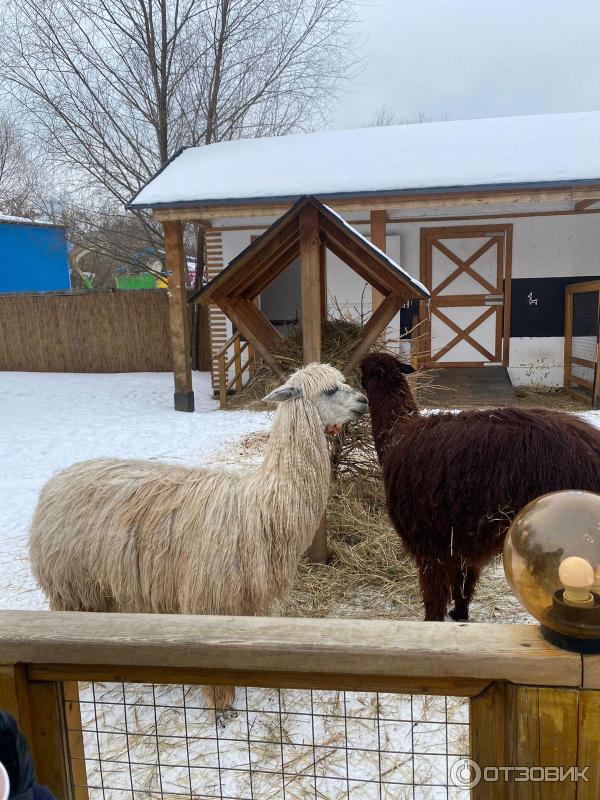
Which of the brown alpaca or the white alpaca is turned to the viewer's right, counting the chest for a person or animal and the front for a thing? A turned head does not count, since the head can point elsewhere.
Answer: the white alpaca

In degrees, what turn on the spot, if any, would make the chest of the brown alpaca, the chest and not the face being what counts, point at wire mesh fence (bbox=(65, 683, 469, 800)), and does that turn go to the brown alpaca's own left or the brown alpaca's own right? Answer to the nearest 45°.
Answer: approximately 45° to the brown alpaca's own left

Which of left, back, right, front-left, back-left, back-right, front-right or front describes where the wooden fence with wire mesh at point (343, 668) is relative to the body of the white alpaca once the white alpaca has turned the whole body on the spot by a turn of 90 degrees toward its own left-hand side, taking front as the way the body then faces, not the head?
back

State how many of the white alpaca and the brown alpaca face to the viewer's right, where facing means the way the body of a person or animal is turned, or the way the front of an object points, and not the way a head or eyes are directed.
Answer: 1

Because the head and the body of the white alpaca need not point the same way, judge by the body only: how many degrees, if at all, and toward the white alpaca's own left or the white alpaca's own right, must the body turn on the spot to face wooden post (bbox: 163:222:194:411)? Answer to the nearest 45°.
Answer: approximately 90° to the white alpaca's own left

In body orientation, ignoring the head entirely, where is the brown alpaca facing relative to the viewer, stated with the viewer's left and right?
facing to the left of the viewer

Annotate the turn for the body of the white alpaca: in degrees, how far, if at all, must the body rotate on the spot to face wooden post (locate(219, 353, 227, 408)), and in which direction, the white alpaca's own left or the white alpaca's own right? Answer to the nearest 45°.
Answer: approximately 90° to the white alpaca's own left

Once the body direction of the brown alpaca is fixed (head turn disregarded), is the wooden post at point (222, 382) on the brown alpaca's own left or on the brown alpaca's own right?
on the brown alpaca's own right

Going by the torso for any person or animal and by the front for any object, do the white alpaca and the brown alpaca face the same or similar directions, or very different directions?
very different directions

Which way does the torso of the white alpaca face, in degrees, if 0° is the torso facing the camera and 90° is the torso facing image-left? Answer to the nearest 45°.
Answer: approximately 270°
